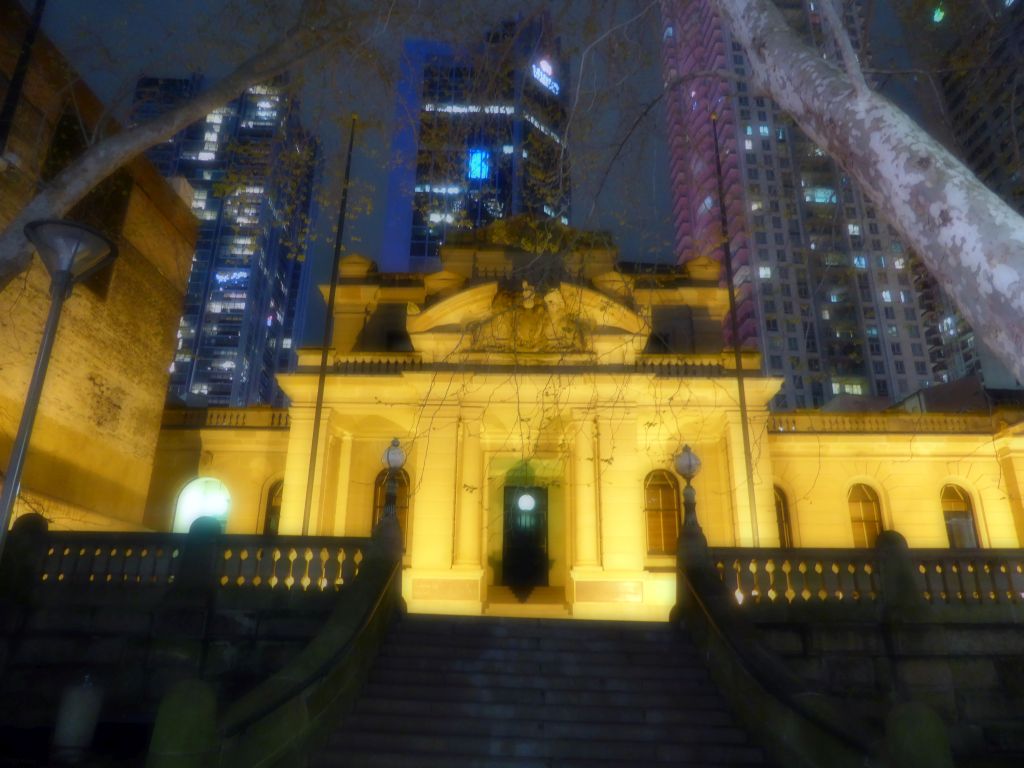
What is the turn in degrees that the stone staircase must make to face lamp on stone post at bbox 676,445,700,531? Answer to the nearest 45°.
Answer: approximately 135° to its left

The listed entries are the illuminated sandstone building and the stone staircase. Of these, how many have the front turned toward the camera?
2

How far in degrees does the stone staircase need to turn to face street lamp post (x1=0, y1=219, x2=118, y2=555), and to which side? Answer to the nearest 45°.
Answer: approximately 45° to its right

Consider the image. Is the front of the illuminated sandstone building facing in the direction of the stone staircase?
yes

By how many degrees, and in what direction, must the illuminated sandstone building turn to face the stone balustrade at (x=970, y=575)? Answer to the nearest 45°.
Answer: approximately 45° to its left

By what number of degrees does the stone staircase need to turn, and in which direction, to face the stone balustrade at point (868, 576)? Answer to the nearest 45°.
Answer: approximately 90° to its left

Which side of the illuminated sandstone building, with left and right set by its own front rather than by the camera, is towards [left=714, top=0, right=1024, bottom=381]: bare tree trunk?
front

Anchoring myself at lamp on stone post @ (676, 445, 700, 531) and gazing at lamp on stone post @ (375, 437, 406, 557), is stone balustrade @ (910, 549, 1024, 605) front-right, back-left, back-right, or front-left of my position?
back-left

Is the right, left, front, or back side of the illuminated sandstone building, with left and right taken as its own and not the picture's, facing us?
front

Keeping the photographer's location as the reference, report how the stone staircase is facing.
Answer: facing the viewer

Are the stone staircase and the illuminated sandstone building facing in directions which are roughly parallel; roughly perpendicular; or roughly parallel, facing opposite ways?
roughly parallel
